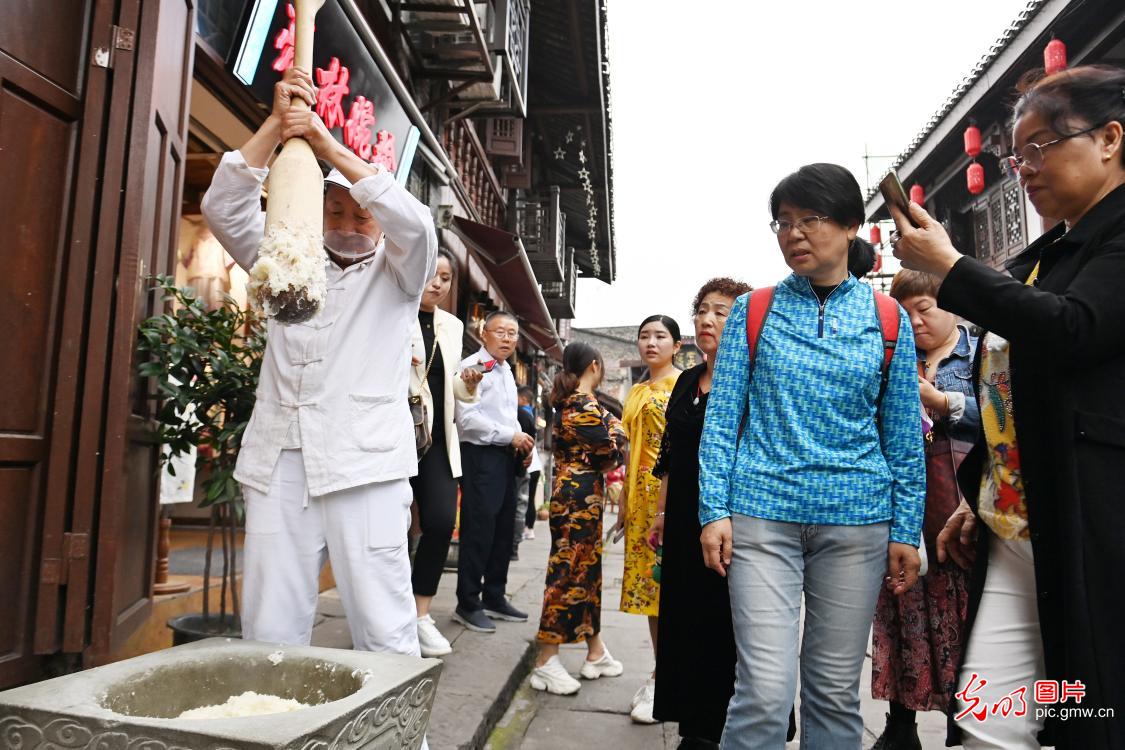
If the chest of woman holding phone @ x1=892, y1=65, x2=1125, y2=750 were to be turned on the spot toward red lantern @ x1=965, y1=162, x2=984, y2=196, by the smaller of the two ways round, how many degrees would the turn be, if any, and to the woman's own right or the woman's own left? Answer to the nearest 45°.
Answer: approximately 135° to the woman's own right

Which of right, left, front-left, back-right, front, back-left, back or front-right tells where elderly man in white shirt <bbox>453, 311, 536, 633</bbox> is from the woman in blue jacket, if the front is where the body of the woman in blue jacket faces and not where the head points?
back-right

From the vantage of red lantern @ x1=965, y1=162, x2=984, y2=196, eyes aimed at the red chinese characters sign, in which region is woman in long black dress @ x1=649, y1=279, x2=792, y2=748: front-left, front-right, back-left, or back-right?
front-left

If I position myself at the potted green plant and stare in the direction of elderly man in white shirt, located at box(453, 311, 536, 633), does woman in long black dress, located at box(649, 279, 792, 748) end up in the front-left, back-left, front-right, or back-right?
front-right

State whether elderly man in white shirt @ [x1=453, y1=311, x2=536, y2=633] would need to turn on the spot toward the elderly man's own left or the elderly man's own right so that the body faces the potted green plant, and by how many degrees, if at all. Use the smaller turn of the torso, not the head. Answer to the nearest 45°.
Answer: approximately 90° to the elderly man's own right

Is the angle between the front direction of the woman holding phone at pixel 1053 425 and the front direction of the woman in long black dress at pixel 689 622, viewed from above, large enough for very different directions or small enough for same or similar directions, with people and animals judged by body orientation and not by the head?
same or similar directions

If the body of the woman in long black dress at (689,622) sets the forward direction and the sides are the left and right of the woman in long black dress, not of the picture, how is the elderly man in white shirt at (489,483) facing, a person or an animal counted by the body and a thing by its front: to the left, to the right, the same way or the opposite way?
to the left

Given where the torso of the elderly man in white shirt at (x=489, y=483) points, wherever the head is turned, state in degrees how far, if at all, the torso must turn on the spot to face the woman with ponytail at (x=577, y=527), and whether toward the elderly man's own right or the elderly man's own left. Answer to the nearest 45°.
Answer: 0° — they already face them

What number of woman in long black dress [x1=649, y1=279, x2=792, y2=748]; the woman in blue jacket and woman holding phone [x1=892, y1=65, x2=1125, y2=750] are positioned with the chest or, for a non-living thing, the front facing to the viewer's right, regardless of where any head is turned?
0

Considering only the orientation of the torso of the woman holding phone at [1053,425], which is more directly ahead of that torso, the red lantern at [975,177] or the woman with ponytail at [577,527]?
the woman with ponytail

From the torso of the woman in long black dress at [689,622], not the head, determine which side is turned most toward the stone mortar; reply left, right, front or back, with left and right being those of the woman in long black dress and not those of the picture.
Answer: front

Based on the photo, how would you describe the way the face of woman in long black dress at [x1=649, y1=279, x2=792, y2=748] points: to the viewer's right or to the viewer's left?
to the viewer's left

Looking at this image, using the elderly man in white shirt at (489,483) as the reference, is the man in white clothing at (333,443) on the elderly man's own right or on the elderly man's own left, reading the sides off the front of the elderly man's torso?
on the elderly man's own right

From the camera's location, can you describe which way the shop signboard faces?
facing the viewer and to the right of the viewer

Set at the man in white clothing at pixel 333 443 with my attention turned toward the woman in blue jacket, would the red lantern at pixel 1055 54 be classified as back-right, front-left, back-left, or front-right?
front-left

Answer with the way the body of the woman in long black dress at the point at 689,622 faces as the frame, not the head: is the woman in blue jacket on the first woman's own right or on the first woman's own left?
on the first woman's own left

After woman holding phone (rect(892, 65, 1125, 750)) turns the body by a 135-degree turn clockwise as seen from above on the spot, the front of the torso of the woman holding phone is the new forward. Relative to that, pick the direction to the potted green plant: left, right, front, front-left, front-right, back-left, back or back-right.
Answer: left

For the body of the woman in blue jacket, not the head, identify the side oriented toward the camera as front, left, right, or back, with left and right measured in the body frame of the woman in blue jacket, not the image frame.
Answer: front

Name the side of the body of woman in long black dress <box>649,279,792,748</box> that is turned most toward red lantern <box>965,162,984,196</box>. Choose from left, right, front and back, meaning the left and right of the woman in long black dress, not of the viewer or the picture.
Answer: back

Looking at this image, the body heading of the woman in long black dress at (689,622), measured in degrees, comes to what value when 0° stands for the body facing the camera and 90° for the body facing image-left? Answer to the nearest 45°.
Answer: approximately 45°
